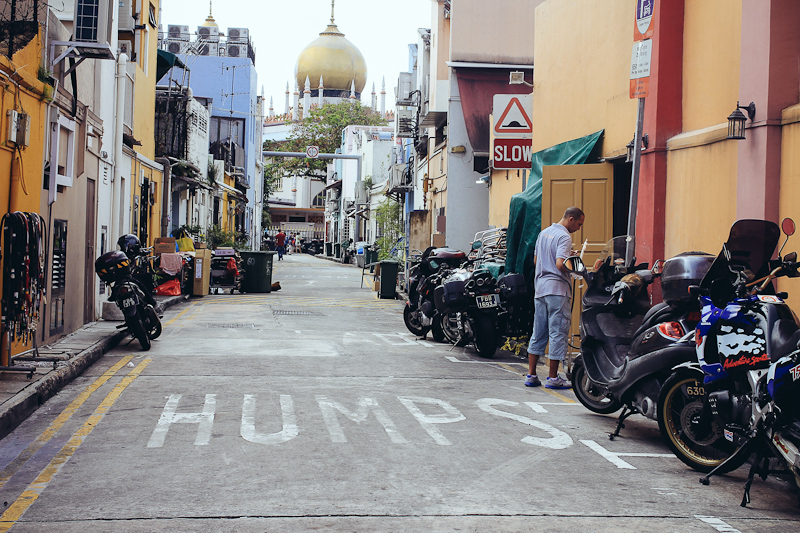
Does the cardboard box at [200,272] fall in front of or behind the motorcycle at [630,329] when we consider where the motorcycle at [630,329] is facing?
in front

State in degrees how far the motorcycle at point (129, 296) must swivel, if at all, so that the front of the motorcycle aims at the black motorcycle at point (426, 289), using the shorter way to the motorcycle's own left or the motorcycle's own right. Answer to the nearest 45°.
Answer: approximately 90° to the motorcycle's own right

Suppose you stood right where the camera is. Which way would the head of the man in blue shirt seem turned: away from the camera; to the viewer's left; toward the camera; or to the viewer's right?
to the viewer's right

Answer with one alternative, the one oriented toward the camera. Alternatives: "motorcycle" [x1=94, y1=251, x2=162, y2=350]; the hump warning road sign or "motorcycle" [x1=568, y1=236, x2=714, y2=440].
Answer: the hump warning road sign

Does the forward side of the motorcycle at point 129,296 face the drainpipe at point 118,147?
yes

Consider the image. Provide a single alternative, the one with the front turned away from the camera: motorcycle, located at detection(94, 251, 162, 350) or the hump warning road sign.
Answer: the motorcycle

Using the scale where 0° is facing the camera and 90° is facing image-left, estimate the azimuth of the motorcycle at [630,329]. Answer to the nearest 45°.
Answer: approximately 135°

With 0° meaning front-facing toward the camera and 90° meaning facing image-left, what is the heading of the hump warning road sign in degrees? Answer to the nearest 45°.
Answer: approximately 0°

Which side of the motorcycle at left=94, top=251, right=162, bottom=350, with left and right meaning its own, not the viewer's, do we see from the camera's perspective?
back

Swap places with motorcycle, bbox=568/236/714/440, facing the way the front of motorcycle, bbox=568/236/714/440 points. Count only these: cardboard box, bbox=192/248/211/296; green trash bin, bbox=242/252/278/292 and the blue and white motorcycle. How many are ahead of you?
2
